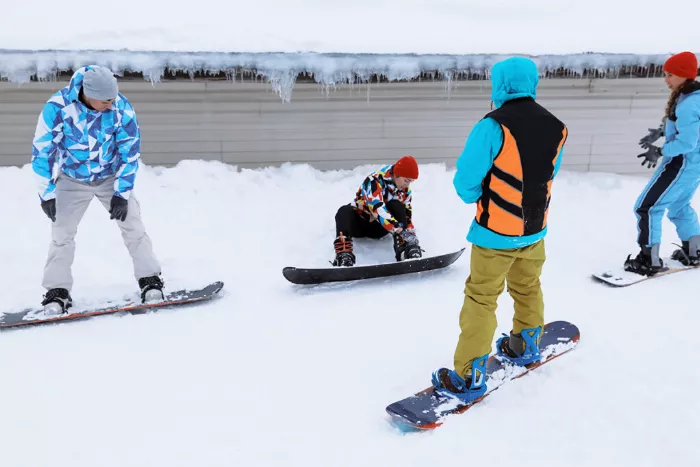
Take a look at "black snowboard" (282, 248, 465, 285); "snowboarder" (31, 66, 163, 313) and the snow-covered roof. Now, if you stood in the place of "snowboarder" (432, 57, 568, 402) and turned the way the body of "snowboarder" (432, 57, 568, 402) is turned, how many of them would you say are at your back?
0

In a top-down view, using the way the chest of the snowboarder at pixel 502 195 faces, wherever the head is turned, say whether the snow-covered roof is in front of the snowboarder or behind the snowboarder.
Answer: in front

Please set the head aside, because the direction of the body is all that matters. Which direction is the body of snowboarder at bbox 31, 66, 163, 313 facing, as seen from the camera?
toward the camera

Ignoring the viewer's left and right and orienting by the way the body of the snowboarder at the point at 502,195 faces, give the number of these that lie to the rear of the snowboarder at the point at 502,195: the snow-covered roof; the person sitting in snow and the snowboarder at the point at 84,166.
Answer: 0

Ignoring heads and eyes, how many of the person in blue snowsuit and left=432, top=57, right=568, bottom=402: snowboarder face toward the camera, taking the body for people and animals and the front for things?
0

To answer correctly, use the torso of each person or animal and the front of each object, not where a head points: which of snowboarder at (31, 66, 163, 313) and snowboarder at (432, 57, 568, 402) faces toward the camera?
snowboarder at (31, 66, 163, 313)

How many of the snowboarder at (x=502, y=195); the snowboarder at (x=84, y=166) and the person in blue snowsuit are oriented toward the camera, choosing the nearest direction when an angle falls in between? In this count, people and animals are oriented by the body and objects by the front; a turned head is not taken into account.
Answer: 1

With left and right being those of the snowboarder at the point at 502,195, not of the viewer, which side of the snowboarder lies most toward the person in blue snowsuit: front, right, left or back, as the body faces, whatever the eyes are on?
right

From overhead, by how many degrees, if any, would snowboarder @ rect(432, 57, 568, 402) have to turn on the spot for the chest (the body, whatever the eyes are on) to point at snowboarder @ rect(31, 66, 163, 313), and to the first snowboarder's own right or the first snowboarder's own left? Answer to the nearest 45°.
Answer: approximately 45° to the first snowboarder's own left

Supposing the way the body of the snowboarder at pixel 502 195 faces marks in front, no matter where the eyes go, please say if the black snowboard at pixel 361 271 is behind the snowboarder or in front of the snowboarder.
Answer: in front

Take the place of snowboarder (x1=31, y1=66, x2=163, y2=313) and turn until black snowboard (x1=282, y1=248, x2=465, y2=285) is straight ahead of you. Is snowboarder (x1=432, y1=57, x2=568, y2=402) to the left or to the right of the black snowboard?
right

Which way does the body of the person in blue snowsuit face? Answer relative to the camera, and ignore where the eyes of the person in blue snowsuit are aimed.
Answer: to the viewer's left

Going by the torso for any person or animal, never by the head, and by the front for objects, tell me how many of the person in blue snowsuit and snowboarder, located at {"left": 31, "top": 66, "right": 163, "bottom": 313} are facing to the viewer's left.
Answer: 1

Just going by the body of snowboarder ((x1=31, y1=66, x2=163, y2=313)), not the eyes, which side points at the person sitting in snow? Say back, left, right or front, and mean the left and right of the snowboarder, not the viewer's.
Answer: left
